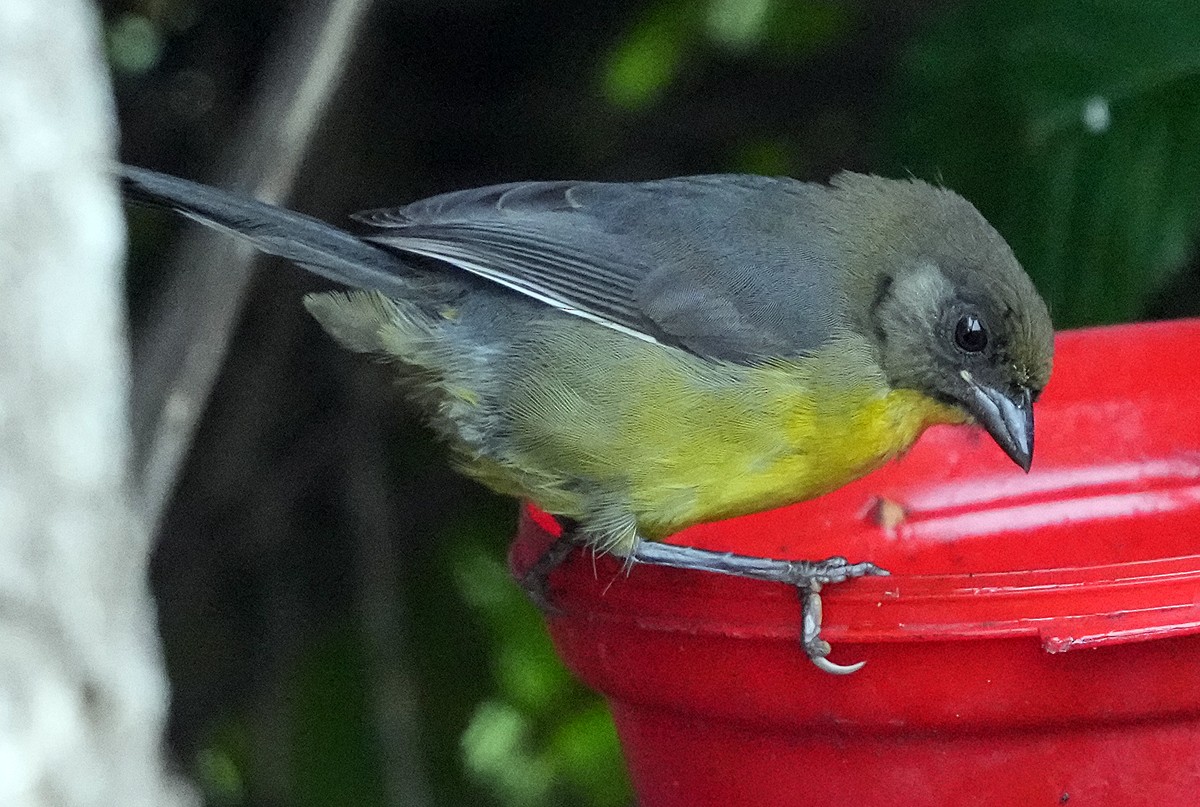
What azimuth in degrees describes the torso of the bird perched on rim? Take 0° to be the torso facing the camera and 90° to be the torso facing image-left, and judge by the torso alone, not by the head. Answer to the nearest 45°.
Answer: approximately 270°

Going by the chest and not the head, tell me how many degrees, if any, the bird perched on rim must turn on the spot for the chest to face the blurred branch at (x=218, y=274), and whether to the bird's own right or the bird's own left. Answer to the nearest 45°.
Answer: approximately 180°

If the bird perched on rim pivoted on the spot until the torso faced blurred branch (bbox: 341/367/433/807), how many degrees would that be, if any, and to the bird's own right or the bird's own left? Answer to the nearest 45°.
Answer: approximately 135° to the bird's own left

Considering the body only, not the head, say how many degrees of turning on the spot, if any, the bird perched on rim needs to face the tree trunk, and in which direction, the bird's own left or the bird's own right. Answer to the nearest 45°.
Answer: approximately 135° to the bird's own right

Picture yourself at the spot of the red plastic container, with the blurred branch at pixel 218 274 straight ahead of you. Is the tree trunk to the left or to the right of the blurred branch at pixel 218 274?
left
